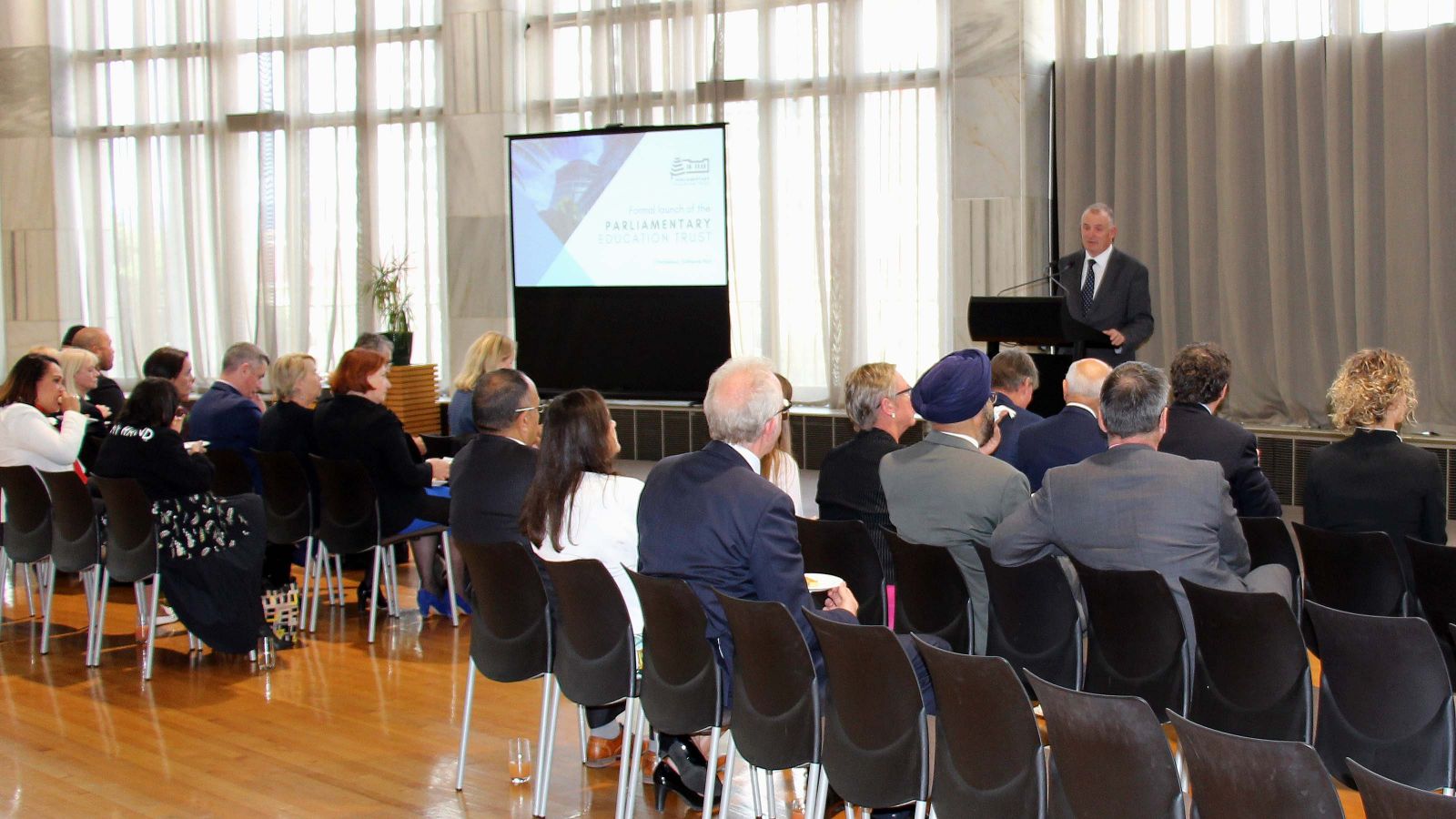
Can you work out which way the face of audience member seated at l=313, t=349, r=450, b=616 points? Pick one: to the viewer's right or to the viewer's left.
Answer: to the viewer's right

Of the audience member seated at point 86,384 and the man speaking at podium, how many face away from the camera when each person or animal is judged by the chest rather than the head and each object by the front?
0

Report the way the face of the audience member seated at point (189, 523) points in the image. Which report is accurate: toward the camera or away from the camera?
away from the camera

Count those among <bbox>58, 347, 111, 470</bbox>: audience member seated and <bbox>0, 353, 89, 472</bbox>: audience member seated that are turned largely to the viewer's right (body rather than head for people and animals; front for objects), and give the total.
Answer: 2

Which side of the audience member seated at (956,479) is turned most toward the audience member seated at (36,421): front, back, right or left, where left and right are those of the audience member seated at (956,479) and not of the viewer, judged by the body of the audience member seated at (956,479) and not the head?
left

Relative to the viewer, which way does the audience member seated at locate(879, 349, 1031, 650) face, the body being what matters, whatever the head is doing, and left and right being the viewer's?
facing away from the viewer and to the right of the viewer

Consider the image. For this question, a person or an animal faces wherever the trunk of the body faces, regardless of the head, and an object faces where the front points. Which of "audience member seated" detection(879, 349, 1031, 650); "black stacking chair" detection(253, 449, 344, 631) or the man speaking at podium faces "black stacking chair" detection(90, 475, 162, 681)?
the man speaking at podium

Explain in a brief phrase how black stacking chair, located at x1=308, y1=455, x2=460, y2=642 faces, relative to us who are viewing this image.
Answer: facing away from the viewer and to the right of the viewer

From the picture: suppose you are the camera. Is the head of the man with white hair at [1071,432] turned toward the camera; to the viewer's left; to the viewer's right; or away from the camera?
away from the camera

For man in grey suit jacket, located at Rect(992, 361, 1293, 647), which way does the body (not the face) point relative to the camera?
away from the camera

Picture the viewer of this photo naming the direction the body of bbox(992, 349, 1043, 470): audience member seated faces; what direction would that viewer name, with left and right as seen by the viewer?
facing away from the viewer and to the right of the viewer

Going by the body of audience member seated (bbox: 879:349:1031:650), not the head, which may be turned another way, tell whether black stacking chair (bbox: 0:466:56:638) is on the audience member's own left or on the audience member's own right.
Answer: on the audience member's own left

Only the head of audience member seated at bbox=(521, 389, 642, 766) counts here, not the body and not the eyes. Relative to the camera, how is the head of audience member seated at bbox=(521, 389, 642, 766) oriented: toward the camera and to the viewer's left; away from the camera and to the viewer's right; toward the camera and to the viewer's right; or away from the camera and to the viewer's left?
away from the camera and to the viewer's right
